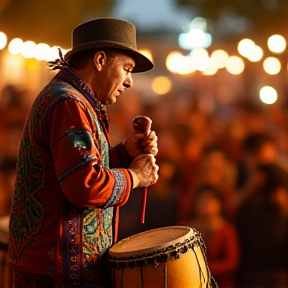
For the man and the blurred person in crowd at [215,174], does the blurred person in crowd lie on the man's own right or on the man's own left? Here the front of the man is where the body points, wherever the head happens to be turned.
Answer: on the man's own left

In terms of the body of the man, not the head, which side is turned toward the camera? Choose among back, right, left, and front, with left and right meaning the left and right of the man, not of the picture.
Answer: right

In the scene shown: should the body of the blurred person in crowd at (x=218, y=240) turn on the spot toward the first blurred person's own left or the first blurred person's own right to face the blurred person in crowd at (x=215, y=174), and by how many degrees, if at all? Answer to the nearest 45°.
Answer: approximately 135° to the first blurred person's own right

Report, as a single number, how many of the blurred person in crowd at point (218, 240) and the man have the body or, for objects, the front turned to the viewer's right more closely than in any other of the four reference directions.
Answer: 1

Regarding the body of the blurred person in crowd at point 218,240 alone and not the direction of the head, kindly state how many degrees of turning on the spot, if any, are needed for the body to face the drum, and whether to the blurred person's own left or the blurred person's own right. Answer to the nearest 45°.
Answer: approximately 45° to the blurred person's own left

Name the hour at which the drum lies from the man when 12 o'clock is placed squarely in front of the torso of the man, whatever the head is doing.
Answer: The drum is roughly at 12 o'clock from the man.

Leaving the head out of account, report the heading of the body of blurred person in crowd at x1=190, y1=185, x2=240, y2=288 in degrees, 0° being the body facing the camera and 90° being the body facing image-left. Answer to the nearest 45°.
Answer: approximately 45°

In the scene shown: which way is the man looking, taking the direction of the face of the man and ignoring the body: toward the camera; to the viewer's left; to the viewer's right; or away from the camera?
to the viewer's right

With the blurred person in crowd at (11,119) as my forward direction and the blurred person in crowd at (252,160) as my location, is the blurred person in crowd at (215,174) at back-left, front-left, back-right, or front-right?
front-left

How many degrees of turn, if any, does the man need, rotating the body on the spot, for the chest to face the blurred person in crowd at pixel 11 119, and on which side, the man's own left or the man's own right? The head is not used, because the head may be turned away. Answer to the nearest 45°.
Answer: approximately 90° to the man's own left

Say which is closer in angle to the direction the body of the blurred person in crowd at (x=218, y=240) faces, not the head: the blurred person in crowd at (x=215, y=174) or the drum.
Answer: the drum
